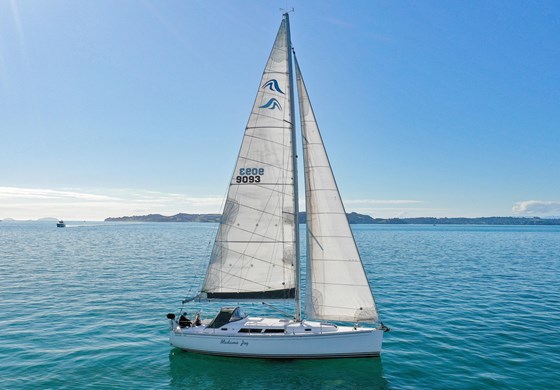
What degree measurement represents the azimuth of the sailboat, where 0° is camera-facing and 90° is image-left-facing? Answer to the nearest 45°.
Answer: approximately 270°
